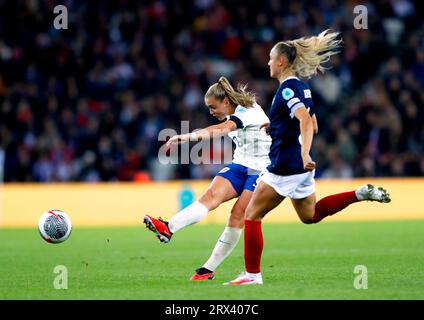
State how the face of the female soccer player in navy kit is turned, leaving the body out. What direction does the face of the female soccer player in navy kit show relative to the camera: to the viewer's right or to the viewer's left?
to the viewer's left

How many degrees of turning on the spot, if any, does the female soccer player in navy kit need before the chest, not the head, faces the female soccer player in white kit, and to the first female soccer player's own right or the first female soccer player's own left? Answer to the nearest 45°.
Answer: approximately 45° to the first female soccer player's own right

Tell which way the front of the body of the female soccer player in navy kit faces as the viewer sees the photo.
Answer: to the viewer's left

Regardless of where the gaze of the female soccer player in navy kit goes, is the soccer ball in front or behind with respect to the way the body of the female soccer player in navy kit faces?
in front

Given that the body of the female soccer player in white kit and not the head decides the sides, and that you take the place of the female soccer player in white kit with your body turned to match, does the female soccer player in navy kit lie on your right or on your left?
on your left

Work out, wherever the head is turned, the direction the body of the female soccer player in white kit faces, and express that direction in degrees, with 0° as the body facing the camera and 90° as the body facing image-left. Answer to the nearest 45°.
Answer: approximately 45°
